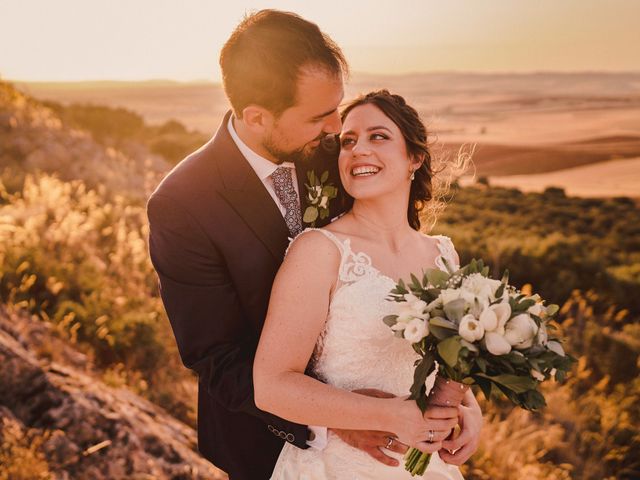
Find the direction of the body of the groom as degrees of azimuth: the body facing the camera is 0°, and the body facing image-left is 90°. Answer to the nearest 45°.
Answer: approximately 315°

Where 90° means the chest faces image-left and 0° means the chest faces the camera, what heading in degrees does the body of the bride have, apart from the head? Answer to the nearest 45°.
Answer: approximately 315°

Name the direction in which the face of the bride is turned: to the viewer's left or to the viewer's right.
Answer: to the viewer's left

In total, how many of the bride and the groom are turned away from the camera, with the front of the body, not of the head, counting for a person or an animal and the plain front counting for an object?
0
